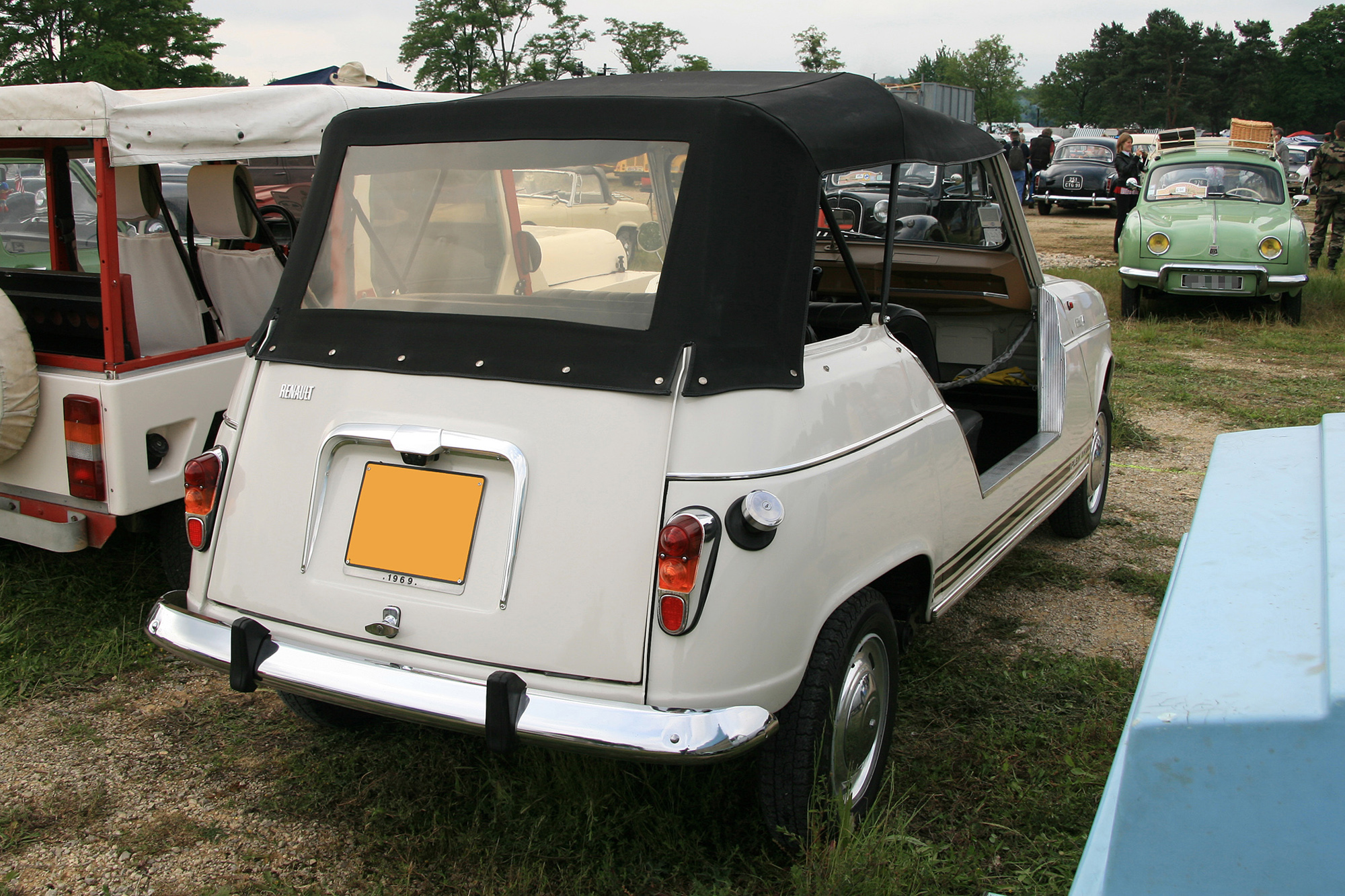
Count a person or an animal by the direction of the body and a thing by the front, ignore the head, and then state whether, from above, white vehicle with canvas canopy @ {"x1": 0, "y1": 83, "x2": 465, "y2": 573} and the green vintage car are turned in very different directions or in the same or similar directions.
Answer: very different directions

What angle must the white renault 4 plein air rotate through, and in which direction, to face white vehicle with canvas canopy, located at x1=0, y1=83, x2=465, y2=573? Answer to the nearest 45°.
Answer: approximately 90° to its left

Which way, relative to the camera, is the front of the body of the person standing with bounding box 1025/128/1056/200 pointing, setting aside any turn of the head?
away from the camera

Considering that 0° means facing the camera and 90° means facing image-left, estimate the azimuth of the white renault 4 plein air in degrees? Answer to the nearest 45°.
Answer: approximately 225°

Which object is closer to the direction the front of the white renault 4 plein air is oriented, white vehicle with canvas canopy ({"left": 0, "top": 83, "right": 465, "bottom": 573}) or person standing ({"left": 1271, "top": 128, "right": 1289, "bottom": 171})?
the person standing

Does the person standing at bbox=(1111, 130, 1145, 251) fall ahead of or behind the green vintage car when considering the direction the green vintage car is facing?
behind

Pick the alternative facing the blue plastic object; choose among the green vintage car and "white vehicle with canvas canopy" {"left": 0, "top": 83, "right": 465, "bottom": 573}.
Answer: the green vintage car
